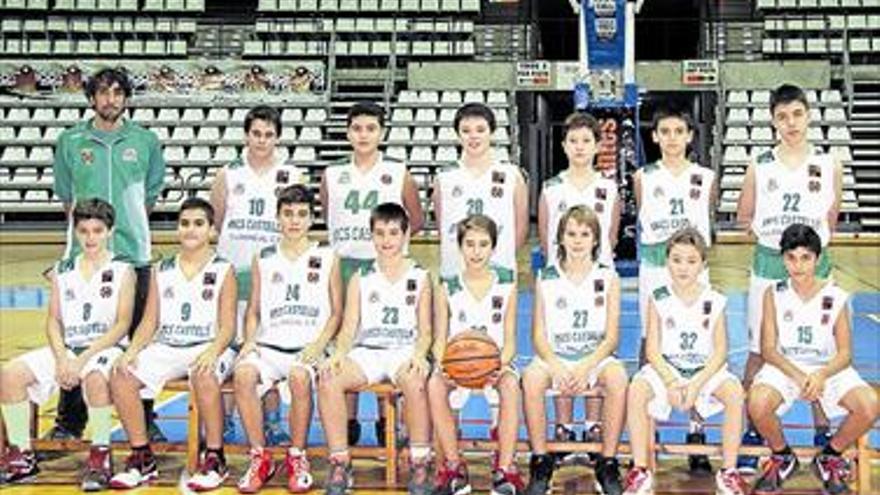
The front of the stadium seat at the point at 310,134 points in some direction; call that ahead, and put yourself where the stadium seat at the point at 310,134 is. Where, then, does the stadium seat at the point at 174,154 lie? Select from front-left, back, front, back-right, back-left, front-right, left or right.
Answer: right

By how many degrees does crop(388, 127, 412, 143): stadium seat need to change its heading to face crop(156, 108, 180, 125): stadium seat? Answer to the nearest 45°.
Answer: approximately 90° to its right

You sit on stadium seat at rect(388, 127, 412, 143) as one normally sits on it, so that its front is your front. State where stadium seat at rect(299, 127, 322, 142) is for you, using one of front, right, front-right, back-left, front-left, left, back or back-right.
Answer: right

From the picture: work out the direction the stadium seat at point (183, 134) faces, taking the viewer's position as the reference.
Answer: facing the viewer

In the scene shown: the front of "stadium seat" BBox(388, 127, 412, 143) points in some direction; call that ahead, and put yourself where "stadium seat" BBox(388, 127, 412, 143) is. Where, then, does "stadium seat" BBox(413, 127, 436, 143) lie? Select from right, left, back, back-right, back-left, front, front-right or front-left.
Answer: left

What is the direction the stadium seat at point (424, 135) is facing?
toward the camera

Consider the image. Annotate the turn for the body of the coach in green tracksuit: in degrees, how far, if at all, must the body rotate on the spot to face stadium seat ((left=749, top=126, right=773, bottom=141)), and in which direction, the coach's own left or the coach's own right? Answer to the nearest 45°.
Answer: approximately 135° to the coach's own left

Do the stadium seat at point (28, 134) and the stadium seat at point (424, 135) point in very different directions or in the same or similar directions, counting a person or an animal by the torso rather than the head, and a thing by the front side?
same or similar directions

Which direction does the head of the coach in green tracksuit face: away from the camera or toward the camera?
toward the camera

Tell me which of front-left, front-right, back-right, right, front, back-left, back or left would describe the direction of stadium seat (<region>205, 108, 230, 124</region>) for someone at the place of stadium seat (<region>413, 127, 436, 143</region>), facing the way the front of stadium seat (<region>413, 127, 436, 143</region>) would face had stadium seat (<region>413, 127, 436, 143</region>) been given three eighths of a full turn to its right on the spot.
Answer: front-left

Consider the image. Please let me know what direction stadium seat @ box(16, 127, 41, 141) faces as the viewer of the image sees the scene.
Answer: facing the viewer

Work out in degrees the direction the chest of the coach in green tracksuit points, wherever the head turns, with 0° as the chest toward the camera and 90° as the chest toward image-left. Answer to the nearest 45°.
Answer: approximately 0°

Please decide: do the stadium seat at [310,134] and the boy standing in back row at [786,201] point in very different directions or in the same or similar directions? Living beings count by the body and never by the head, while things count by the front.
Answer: same or similar directions

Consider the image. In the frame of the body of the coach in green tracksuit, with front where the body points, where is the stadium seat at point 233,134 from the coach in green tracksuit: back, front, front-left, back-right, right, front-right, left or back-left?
back

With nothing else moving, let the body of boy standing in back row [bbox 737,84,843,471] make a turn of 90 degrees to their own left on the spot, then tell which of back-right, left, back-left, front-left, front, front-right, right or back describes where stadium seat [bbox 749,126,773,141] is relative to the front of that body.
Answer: left

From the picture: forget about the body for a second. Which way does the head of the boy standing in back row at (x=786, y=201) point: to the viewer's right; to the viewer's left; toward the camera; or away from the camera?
toward the camera

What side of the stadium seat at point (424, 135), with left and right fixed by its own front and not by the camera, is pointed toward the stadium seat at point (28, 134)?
right

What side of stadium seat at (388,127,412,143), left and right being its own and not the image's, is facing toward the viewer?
front

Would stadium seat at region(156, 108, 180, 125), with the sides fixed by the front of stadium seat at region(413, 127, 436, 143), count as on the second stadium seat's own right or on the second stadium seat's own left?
on the second stadium seat's own right
